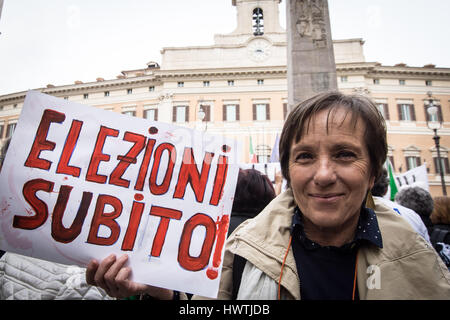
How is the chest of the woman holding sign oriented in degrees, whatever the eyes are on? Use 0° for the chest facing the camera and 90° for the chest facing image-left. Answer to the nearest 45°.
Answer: approximately 0°

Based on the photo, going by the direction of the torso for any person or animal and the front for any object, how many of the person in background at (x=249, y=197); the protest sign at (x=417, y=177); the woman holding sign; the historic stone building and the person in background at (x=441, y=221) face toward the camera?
3

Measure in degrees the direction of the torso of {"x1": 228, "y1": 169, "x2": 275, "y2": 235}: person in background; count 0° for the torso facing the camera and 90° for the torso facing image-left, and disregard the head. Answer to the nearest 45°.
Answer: approximately 180°

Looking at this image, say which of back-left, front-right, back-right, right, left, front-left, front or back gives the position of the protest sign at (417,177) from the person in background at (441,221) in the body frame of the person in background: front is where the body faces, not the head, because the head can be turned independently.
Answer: front

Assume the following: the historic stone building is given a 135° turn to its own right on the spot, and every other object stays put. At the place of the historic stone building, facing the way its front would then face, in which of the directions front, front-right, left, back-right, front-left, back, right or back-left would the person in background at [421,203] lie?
back-left

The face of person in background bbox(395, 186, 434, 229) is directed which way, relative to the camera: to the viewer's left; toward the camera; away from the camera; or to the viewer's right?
away from the camera

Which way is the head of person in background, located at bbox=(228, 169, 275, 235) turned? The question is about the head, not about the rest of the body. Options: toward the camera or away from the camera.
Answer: away from the camera

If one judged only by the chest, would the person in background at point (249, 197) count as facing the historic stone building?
yes

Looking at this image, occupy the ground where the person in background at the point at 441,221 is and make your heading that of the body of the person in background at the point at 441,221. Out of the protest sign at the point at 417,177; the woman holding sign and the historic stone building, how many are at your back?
1

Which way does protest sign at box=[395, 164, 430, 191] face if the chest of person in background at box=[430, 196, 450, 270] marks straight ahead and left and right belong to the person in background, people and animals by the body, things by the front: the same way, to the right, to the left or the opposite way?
the opposite way

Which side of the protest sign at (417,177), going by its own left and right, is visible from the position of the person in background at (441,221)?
front

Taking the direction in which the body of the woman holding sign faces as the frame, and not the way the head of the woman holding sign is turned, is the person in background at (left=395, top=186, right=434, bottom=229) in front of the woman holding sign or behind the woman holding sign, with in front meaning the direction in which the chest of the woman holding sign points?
behind

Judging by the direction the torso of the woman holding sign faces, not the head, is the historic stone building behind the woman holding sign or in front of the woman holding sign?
behind

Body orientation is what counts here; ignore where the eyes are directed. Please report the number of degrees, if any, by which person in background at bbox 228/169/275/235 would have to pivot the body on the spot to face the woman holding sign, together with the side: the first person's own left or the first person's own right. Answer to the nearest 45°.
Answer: approximately 180°

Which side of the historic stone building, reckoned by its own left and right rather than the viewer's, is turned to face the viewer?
front

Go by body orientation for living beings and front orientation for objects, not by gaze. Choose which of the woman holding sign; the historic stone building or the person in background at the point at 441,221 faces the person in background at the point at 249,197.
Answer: the historic stone building
